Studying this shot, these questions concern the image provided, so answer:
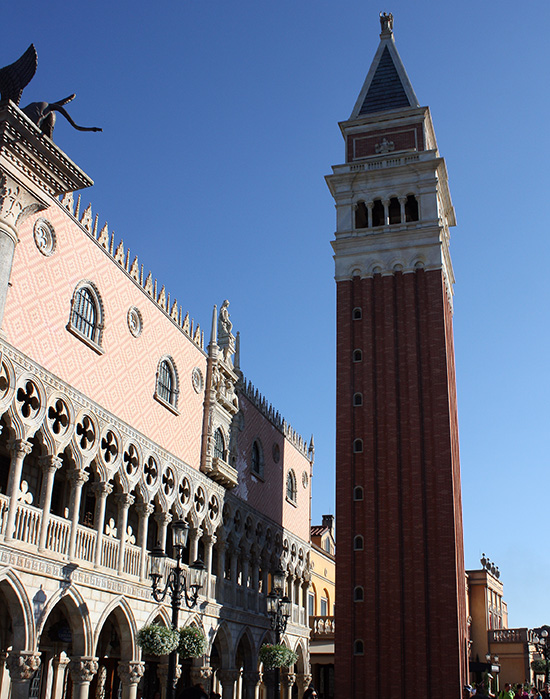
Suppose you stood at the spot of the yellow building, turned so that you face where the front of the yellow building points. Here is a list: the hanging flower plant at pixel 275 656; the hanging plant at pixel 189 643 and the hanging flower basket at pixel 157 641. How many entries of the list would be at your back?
0

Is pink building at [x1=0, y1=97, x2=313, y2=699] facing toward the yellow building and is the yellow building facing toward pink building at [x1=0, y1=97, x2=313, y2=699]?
no

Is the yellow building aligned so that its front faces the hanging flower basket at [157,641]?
no

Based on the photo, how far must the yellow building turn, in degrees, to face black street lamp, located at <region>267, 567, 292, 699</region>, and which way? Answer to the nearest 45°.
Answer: approximately 45° to its right

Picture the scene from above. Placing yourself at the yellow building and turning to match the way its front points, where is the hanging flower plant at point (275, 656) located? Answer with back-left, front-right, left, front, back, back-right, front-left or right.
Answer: front-right

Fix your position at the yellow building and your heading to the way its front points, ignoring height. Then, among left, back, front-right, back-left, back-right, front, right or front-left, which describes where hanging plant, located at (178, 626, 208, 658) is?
front-right

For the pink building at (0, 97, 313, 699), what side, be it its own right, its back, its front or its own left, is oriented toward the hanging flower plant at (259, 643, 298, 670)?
left

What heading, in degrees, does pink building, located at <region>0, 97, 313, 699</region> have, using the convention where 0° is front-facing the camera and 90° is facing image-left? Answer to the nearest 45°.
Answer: approximately 315°

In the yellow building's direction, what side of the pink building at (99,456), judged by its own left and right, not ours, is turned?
left

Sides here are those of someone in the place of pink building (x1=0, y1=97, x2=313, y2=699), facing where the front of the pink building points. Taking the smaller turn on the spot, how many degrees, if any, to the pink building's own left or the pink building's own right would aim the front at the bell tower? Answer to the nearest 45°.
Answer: approximately 90° to the pink building's own left

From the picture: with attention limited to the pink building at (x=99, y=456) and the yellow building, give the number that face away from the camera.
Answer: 0

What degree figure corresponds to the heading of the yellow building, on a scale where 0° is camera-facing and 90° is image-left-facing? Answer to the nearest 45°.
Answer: approximately 315°

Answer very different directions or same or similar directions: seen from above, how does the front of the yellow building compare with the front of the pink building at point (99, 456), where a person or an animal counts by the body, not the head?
same or similar directions

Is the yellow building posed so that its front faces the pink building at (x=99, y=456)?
no

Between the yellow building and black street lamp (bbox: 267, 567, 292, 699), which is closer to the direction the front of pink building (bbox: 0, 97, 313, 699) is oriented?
the black street lamp
